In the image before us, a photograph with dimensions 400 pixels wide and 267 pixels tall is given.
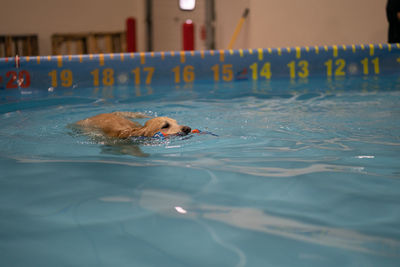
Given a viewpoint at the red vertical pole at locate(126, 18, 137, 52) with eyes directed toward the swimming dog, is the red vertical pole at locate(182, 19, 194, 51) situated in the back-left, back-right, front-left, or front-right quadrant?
front-left

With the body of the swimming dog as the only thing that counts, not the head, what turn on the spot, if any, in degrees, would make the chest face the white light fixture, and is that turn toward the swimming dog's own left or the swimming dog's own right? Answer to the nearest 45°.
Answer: approximately 90° to the swimming dog's own left

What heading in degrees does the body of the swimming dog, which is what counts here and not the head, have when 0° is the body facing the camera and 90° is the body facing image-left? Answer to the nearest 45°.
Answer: approximately 270°

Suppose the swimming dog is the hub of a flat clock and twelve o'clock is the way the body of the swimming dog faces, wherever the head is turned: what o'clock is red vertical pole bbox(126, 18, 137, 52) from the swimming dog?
The red vertical pole is roughly at 9 o'clock from the swimming dog.

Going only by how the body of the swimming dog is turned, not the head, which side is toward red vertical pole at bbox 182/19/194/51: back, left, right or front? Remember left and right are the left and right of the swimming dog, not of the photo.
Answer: left
